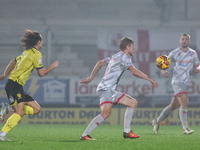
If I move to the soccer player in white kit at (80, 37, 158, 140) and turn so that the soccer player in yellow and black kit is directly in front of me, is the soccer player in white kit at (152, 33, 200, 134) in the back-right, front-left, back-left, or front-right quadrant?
back-right

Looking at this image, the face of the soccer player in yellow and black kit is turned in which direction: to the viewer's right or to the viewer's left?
to the viewer's right

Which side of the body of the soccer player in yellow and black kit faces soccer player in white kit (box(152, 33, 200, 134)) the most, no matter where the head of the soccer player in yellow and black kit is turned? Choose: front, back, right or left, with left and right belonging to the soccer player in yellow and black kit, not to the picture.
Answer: front

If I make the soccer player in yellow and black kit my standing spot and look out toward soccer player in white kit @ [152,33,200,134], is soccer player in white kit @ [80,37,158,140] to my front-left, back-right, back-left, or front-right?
front-right

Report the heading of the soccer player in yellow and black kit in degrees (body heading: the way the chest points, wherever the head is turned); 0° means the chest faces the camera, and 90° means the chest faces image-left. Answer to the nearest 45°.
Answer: approximately 225°

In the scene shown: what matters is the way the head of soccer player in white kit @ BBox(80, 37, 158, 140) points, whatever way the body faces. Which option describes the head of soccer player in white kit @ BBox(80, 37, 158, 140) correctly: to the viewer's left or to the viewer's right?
to the viewer's right

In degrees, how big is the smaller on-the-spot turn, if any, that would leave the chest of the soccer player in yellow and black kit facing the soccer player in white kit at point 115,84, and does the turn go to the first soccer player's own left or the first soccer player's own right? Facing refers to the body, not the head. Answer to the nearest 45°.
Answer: approximately 45° to the first soccer player's own right
